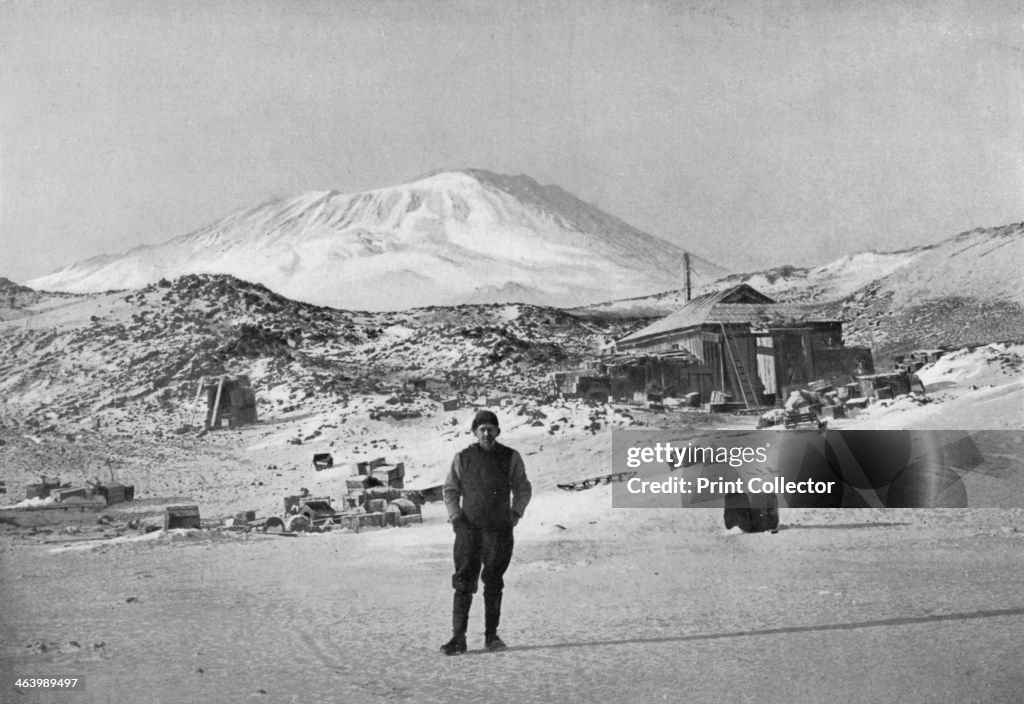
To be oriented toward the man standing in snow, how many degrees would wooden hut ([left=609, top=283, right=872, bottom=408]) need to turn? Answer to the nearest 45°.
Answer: approximately 45° to its right

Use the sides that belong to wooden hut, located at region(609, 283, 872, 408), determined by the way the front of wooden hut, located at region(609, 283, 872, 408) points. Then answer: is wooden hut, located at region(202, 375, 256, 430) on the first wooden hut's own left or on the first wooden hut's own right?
on the first wooden hut's own right

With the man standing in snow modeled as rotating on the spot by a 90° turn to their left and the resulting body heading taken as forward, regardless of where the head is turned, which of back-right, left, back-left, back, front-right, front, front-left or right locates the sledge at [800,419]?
front-left

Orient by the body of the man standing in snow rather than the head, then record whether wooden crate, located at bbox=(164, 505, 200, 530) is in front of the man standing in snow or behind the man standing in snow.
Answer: behind

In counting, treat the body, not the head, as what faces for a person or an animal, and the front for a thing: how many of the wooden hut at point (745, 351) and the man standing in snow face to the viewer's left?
0

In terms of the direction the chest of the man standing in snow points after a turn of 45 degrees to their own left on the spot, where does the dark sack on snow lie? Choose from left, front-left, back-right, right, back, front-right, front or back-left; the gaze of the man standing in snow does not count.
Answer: left

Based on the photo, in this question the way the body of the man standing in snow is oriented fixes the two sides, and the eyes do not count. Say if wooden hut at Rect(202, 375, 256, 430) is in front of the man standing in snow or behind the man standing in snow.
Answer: behind

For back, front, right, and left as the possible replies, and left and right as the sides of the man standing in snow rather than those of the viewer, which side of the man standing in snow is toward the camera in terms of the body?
front
